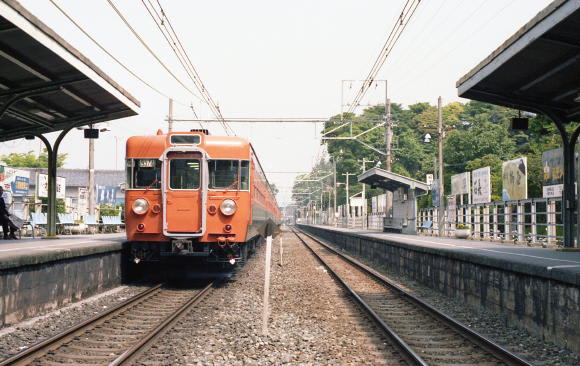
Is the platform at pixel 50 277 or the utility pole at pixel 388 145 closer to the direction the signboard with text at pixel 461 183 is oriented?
the platform

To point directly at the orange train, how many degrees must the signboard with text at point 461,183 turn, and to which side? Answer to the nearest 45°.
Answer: approximately 45° to its left

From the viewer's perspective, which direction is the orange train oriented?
toward the camera

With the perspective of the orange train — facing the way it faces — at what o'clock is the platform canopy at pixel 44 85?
The platform canopy is roughly at 2 o'clock from the orange train.

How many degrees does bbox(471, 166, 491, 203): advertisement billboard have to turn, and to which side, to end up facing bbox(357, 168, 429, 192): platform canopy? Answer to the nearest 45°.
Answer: approximately 45° to its right

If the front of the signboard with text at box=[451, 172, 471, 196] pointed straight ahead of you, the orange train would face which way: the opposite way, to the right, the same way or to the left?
to the left

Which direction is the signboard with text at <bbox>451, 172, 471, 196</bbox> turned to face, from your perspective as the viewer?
facing the viewer and to the left of the viewer

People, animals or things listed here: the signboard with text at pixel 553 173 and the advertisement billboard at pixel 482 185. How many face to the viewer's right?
0

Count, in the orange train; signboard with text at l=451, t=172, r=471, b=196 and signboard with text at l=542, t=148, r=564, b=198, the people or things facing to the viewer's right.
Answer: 0

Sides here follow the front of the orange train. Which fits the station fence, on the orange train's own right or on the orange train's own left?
on the orange train's own left

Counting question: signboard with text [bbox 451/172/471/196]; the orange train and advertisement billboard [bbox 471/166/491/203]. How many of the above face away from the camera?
0

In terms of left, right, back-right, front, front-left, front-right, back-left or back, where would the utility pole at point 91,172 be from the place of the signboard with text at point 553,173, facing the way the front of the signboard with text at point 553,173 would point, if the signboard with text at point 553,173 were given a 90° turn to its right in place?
front-left

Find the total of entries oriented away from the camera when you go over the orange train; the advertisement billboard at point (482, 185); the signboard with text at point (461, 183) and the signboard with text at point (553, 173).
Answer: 0

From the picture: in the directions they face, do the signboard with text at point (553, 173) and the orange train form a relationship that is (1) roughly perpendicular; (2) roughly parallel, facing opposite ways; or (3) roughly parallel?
roughly perpendicular

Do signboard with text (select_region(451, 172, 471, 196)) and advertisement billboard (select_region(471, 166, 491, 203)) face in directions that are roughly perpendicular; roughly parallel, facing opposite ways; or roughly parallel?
roughly parallel

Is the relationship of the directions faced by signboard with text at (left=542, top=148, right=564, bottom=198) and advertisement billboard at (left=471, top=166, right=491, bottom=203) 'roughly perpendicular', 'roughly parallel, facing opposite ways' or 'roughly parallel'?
roughly parallel
